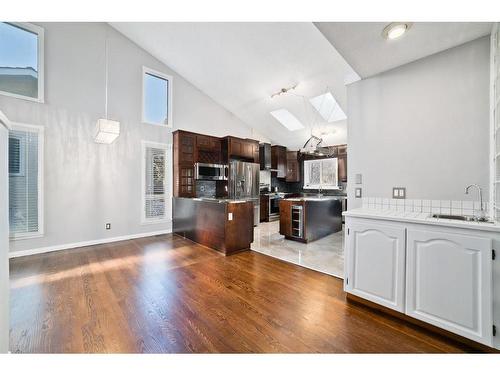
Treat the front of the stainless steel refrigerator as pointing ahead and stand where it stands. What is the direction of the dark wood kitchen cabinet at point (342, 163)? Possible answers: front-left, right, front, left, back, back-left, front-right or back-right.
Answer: front-left

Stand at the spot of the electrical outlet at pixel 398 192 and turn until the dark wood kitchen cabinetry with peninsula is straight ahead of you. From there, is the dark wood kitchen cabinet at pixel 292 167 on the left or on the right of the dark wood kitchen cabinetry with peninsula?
right

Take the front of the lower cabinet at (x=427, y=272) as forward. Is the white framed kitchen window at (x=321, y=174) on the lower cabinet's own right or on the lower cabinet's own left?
on the lower cabinet's own right

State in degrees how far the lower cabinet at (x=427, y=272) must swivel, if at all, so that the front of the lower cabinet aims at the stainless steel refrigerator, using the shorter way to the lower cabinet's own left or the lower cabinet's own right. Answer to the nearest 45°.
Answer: approximately 90° to the lower cabinet's own right

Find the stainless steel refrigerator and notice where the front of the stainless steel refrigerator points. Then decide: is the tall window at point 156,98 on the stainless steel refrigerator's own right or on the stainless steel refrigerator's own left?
on the stainless steel refrigerator's own right

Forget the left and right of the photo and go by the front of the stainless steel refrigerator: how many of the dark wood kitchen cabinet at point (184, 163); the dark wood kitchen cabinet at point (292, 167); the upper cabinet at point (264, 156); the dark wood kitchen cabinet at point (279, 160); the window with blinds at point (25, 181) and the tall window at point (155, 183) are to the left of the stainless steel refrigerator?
3

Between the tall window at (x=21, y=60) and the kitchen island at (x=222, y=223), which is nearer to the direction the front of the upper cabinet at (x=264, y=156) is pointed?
the kitchen island

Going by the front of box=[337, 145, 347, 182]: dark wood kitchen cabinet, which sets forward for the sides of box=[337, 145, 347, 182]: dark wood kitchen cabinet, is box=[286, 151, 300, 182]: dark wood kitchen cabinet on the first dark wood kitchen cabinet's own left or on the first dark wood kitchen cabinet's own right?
on the first dark wood kitchen cabinet's own right

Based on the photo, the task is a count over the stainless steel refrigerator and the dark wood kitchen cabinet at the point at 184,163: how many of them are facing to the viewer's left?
0

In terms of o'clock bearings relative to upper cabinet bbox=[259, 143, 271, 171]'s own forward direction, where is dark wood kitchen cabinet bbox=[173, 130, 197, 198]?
The dark wood kitchen cabinet is roughly at 3 o'clock from the upper cabinet.

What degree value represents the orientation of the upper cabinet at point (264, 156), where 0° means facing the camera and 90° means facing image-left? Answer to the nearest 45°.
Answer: approximately 315°

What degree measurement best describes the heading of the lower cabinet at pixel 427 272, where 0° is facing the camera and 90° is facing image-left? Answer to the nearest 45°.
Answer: approximately 45°

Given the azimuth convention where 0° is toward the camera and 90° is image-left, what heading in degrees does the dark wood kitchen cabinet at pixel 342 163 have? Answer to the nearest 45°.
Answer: approximately 45°
